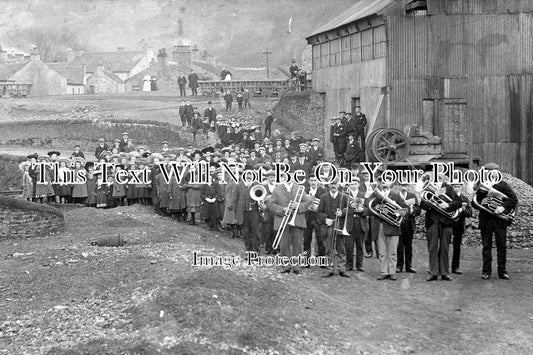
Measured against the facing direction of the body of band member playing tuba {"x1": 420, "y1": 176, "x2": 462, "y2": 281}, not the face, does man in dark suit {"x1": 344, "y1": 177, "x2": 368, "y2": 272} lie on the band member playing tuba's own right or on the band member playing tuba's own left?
on the band member playing tuba's own right

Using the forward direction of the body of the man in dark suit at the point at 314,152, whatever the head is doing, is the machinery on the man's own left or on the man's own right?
on the man's own left

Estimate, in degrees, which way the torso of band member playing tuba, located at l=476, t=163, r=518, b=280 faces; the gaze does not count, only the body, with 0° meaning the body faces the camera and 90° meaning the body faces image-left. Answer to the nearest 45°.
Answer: approximately 0°

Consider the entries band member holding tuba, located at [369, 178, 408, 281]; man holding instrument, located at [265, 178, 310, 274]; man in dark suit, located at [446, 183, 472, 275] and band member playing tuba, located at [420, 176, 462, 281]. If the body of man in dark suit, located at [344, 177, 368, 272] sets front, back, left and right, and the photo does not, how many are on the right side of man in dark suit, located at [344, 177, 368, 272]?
1

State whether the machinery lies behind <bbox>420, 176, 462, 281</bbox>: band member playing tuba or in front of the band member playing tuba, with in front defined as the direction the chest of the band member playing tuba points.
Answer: behind

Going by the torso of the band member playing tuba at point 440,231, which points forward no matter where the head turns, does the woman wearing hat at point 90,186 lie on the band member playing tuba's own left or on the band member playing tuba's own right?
on the band member playing tuba's own right

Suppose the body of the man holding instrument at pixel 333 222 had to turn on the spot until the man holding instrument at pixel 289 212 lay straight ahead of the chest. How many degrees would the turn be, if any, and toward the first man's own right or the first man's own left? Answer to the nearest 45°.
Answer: approximately 90° to the first man's own right

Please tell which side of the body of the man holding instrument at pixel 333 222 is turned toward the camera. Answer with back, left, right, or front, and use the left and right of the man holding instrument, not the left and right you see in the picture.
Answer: front

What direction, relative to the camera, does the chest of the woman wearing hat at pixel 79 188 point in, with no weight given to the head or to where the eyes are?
toward the camera
